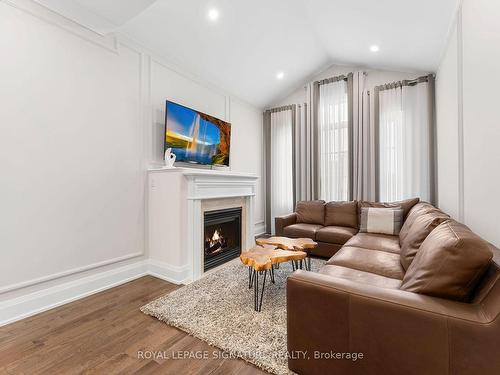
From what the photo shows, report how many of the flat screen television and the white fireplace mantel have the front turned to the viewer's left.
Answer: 0

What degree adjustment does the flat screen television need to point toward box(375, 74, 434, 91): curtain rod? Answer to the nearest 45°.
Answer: approximately 45° to its left

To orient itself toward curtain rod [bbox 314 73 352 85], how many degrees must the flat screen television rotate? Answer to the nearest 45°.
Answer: approximately 45° to its left

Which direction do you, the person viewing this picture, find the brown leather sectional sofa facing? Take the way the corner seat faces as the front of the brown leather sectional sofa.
facing the viewer and to the left of the viewer

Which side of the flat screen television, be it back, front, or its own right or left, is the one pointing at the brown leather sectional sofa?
front

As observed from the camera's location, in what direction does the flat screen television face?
facing the viewer and to the right of the viewer

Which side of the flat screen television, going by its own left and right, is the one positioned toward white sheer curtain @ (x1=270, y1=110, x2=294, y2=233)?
left

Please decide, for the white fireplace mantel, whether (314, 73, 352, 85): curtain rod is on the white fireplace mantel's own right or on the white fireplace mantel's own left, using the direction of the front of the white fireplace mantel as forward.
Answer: on the white fireplace mantel's own left

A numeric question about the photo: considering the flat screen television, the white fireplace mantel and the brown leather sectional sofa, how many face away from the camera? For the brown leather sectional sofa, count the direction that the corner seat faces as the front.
0

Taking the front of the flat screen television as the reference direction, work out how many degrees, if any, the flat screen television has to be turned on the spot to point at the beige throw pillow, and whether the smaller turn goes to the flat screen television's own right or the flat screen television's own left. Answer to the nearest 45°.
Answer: approximately 45° to the flat screen television's own left

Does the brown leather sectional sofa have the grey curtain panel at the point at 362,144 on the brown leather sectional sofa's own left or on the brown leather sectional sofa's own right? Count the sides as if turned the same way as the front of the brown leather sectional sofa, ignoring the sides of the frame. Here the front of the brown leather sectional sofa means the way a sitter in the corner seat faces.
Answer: on the brown leather sectional sofa's own right

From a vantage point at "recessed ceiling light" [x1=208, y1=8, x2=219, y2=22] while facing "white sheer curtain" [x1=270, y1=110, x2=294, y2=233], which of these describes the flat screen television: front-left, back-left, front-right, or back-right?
front-left

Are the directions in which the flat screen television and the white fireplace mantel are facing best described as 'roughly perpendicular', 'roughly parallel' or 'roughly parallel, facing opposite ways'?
roughly parallel

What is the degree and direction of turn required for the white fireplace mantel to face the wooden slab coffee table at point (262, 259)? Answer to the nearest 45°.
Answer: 0° — it already faces it

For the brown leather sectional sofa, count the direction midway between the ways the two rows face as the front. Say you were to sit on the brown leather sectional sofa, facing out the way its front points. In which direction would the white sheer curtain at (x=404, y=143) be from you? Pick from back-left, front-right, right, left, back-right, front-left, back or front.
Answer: back-right

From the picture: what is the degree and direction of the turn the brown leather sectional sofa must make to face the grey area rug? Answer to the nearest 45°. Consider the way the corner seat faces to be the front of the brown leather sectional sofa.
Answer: approximately 45° to its right

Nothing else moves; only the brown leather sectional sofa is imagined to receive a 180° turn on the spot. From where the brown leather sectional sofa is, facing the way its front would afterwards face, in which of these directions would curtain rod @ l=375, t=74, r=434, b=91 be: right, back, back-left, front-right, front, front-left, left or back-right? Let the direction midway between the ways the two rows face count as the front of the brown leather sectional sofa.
front-left
